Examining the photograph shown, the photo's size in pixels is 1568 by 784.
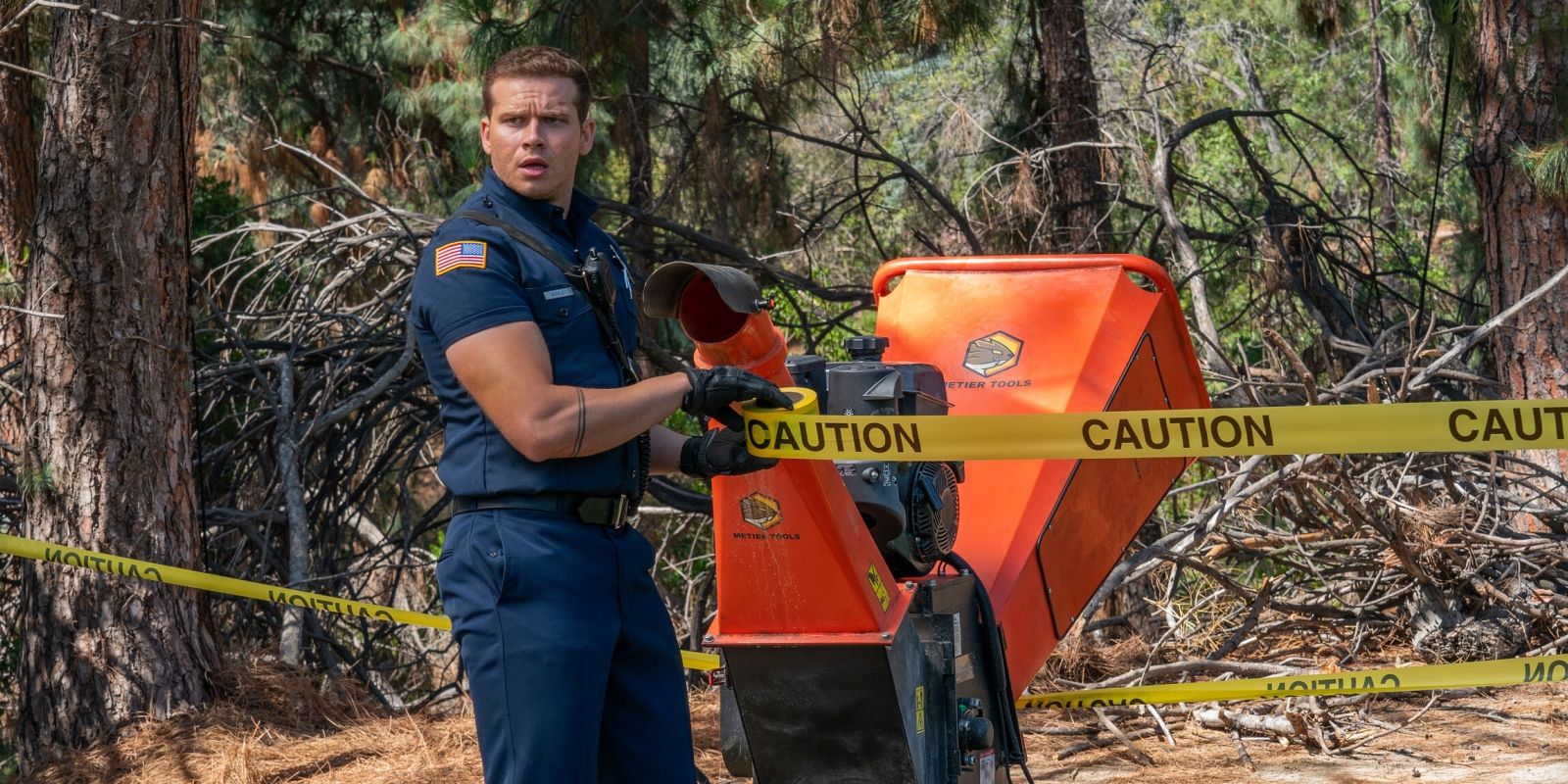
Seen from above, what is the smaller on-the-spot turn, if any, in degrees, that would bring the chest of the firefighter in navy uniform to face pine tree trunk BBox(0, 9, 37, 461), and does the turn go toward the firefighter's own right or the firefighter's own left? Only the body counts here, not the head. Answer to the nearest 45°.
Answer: approximately 180°

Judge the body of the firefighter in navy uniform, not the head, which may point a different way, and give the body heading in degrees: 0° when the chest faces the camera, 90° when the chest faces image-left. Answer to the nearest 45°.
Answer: approximately 315°
